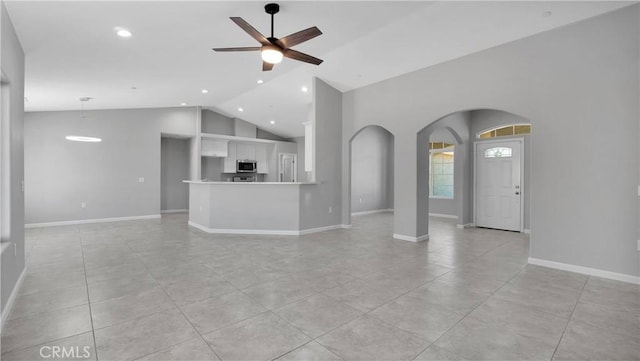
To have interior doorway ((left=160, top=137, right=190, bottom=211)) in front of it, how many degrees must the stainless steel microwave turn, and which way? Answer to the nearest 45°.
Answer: approximately 90° to its right

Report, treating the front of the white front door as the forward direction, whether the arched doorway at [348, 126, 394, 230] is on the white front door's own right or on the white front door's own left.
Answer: on the white front door's own right

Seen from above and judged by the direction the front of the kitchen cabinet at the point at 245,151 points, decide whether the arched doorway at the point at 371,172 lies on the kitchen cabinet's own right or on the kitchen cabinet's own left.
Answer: on the kitchen cabinet's own left

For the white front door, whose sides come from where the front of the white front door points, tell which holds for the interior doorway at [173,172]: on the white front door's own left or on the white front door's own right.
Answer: on the white front door's own right

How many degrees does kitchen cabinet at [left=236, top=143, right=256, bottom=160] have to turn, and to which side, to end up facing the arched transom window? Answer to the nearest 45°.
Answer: approximately 45° to its left

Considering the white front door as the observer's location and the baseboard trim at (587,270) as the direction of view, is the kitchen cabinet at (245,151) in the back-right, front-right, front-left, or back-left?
back-right

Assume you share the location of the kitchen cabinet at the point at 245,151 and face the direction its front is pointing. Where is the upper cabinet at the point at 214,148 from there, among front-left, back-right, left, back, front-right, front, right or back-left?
front-right

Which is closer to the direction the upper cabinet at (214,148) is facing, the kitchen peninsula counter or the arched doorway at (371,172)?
the kitchen peninsula counter
